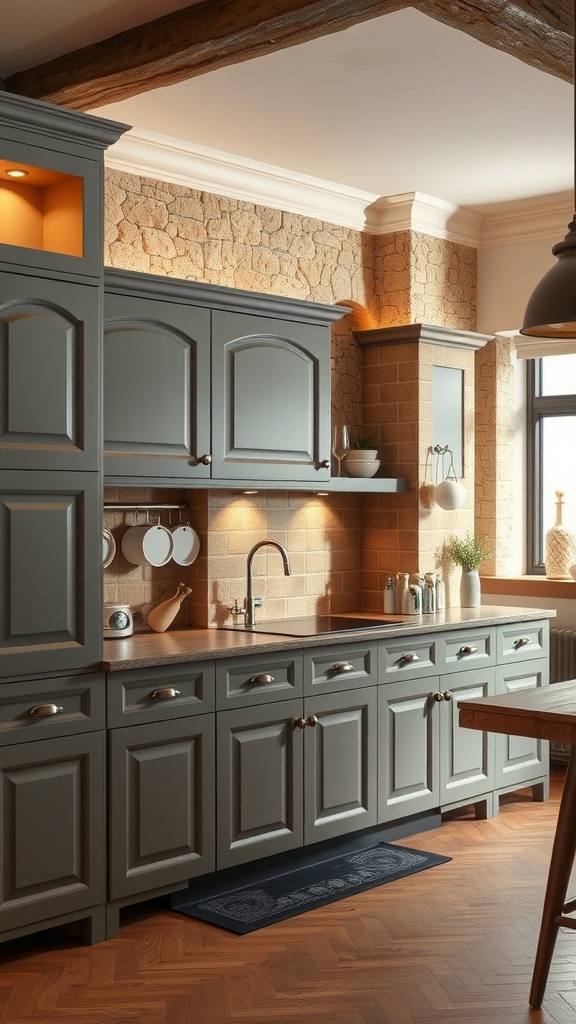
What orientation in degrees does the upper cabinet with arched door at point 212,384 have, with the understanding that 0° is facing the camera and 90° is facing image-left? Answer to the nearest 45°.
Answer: approximately 315°

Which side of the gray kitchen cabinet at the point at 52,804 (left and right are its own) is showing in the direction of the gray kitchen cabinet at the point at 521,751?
left

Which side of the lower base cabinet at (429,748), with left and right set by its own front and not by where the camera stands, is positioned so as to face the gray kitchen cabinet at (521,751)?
left

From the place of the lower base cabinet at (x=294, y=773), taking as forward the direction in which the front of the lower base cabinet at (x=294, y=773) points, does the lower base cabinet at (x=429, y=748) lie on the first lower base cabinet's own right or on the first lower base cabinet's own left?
on the first lower base cabinet's own left

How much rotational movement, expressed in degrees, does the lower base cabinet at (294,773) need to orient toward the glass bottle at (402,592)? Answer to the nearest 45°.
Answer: approximately 90° to its left

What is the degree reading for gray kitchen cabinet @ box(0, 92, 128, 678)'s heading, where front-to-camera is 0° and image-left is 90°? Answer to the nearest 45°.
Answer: approximately 315°

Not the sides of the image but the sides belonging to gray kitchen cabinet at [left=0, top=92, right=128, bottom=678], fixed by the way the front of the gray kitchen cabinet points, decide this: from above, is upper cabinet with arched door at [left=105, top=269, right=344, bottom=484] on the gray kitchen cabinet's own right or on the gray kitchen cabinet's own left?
on the gray kitchen cabinet's own left

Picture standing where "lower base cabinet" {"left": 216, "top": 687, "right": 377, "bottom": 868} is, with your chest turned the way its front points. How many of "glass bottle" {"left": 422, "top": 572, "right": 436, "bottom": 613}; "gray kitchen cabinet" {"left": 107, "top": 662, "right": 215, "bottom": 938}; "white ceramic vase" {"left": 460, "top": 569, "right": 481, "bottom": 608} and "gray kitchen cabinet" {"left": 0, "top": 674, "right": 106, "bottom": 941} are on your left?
2

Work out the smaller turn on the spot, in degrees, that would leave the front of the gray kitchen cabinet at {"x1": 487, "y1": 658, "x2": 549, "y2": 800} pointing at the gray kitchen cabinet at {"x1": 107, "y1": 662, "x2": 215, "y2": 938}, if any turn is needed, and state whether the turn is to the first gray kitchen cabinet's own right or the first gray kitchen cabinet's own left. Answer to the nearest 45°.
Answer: approximately 90° to the first gray kitchen cabinet's own right
